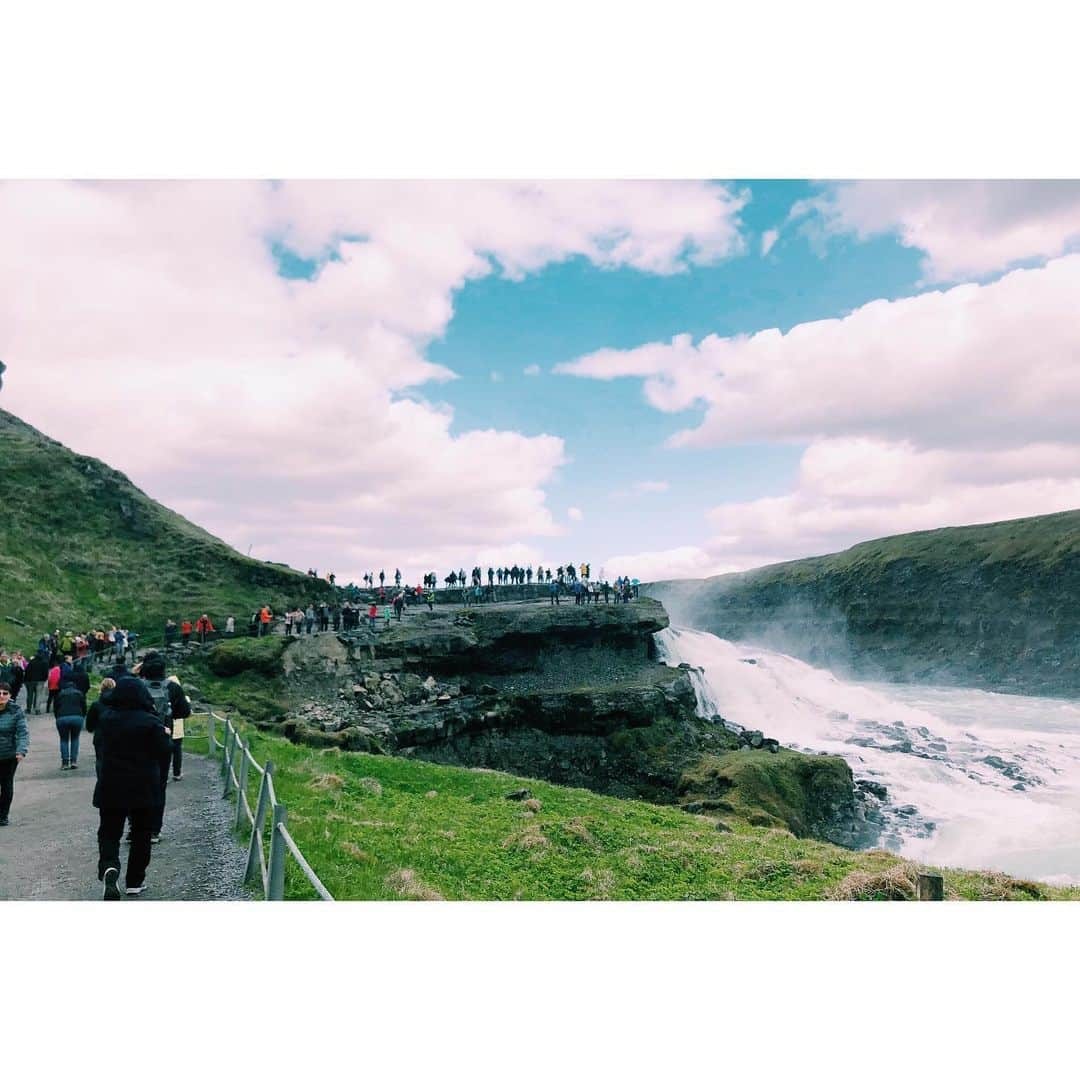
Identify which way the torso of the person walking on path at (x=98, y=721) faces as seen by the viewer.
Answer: away from the camera

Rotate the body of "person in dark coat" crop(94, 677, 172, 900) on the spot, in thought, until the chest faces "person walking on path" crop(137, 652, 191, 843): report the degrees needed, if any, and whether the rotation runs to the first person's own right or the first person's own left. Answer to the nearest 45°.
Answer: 0° — they already face them

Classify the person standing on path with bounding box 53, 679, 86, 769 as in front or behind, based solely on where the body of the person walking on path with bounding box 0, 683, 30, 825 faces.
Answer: behind

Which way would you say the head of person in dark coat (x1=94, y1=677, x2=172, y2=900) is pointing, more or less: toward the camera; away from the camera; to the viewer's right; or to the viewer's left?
away from the camera

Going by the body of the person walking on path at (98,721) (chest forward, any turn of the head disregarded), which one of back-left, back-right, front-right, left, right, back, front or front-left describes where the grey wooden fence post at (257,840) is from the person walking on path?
right

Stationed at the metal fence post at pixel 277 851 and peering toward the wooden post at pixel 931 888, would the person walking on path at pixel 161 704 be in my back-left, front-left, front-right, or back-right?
back-left

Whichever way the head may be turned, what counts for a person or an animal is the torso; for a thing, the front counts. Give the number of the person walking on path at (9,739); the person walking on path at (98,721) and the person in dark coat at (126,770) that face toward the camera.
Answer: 1

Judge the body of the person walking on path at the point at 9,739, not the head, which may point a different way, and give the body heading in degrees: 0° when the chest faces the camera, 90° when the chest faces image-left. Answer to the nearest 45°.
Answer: approximately 0°

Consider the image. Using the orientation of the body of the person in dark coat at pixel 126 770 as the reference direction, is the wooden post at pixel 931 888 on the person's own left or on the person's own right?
on the person's own right

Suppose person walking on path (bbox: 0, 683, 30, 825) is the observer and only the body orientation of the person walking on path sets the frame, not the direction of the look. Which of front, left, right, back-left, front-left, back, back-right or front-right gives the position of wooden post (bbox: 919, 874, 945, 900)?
front-left

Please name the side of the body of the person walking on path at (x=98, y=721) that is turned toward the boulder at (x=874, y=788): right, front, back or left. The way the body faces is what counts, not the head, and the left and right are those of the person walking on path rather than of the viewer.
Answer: right

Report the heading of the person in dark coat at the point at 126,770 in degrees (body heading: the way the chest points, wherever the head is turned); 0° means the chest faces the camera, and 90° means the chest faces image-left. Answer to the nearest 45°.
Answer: approximately 180°

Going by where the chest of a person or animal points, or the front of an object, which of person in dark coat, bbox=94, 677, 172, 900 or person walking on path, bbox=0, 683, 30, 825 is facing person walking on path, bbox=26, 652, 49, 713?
the person in dark coat

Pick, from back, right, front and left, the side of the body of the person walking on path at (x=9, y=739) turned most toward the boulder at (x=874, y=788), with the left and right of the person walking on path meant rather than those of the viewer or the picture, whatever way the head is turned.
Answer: left

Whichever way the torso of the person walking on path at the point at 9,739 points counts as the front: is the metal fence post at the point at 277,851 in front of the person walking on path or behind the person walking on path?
in front

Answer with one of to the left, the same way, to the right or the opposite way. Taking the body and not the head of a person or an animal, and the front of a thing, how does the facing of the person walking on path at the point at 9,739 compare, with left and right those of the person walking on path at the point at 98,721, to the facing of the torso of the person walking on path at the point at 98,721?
the opposite way

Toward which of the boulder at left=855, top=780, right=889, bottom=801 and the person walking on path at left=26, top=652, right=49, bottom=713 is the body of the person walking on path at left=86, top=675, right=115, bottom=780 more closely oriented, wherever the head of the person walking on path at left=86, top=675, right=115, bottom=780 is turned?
the person walking on path
